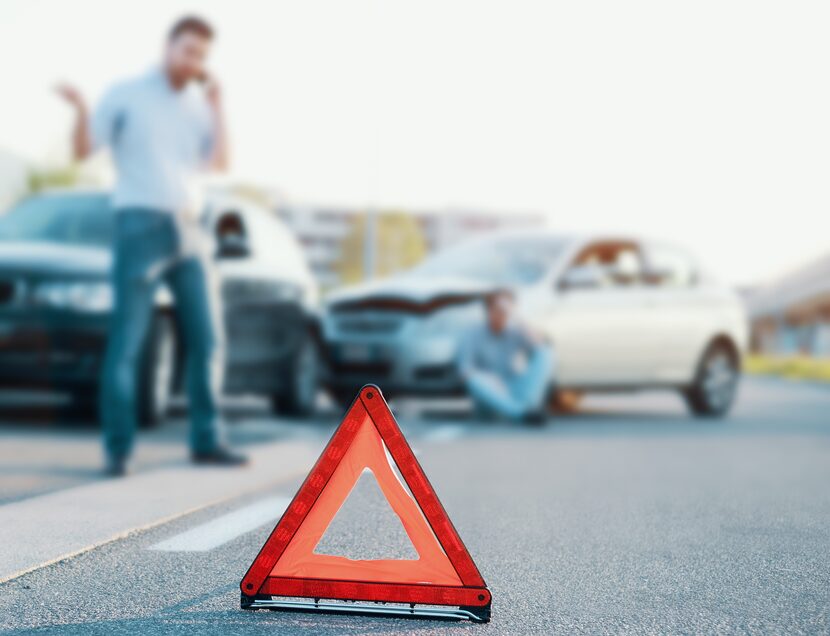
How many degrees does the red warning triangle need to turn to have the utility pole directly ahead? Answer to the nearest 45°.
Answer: approximately 180°

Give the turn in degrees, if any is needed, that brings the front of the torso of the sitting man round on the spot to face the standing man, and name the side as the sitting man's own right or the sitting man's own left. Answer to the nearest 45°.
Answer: approximately 45° to the sitting man's own right

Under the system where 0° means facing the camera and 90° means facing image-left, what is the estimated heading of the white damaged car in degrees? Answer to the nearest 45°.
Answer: approximately 45°

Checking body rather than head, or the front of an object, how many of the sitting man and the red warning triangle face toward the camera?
2

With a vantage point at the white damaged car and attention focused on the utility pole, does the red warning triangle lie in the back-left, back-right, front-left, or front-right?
back-left

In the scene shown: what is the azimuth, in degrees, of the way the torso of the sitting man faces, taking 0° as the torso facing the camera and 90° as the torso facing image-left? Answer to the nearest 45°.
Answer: approximately 0°

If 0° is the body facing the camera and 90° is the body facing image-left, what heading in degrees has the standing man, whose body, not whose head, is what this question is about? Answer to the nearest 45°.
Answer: approximately 315°

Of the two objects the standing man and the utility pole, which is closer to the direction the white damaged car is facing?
the standing man

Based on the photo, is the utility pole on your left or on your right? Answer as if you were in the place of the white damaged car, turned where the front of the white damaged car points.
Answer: on your right
